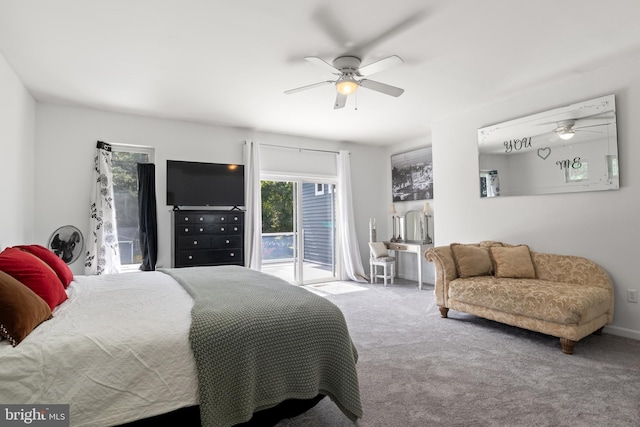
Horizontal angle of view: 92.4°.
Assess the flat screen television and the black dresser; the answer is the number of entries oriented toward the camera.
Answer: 2

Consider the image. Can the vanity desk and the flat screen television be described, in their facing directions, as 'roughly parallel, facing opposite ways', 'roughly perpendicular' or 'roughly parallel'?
roughly perpendicular

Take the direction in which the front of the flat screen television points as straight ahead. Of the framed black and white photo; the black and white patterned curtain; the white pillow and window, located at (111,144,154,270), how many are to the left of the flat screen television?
2

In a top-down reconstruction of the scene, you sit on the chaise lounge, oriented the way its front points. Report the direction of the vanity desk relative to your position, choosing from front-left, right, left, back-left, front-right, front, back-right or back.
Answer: right

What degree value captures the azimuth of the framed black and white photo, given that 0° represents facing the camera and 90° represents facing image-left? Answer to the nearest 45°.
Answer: approximately 45°

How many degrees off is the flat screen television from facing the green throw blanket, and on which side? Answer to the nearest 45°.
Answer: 0° — it already faces it

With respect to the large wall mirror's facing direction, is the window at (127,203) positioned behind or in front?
in front

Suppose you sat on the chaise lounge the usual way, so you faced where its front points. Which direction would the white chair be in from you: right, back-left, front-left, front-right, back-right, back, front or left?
right

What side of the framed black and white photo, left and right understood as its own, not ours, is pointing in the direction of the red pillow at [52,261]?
front

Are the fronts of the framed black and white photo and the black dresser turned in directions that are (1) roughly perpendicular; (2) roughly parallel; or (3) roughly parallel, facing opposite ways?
roughly perpendicular

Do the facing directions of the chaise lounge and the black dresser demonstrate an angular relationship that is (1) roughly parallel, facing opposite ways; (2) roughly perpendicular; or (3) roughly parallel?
roughly perpendicular

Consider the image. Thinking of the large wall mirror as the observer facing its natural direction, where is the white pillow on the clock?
The white pillow is roughly at 2 o'clock from the large wall mirror.

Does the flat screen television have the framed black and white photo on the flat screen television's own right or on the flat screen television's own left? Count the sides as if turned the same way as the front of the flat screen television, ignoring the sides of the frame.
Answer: on the flat screen television's own left

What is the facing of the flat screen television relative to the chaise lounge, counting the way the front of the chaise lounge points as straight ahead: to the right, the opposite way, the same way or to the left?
to the left

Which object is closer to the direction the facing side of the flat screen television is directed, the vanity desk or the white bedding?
the white bedding

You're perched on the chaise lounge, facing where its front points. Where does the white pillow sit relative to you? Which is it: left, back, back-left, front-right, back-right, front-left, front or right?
right
